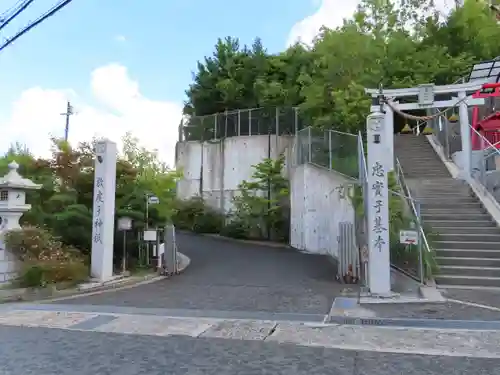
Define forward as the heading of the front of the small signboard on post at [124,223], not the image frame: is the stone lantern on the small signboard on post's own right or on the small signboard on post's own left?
on the small signboard on post's own right

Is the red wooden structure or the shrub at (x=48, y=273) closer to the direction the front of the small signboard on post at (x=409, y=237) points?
the shrub

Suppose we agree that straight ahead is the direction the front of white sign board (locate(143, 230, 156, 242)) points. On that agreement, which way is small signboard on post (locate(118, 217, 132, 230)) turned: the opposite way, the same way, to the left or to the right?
the same way

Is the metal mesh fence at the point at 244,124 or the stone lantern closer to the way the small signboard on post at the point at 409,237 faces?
the stone lantern

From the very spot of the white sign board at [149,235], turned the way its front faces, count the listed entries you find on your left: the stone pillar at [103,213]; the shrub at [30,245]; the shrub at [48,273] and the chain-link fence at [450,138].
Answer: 1

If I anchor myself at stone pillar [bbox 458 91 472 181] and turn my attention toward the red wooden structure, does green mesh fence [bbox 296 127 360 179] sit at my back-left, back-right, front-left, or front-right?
back-left

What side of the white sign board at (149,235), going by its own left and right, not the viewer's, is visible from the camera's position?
front

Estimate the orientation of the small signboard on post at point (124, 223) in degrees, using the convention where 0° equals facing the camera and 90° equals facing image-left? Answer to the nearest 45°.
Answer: approximately 0°

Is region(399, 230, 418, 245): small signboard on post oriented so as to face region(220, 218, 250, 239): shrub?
no

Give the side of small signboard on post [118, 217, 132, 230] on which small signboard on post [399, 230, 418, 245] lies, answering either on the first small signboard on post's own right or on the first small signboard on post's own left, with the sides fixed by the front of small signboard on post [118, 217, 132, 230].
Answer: on the first small signboard on post's own left

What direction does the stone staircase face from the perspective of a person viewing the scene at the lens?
facing the viewer

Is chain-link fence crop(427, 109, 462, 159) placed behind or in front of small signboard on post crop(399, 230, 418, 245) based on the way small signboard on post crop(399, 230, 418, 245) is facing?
behind

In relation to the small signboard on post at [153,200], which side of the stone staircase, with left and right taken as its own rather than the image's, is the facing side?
right

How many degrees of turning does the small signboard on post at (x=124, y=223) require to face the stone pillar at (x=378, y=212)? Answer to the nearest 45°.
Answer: approximately 45° to its left

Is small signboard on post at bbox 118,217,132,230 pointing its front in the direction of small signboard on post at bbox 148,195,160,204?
no
